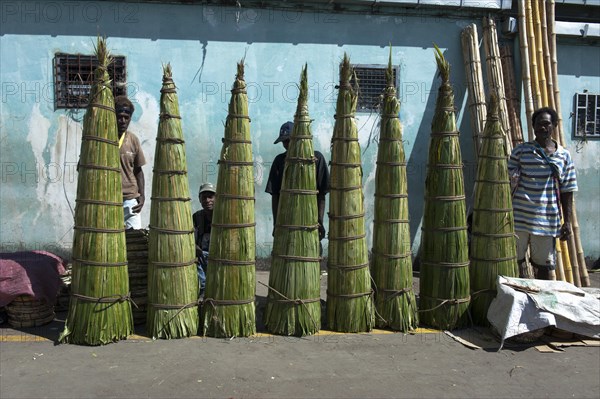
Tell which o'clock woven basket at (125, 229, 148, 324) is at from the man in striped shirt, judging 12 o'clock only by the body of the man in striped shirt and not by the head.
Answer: The woven basket is roughly at 2 o'clock from the man in striped shirt.

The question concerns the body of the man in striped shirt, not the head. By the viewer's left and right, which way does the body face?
facing the viewer

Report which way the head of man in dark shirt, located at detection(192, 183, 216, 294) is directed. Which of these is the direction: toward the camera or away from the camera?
toward the camera

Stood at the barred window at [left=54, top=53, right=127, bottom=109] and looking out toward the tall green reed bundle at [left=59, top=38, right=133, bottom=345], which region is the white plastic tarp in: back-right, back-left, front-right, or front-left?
front-left

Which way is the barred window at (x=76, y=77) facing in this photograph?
toward the camera

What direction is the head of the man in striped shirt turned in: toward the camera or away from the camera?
toward the camera

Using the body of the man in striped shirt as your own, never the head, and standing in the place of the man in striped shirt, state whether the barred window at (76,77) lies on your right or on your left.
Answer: on your right

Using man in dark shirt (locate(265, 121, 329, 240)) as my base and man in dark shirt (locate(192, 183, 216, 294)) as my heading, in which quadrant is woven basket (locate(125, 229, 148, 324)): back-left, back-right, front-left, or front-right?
front-left

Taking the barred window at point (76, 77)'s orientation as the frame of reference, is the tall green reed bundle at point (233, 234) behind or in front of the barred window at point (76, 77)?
in front

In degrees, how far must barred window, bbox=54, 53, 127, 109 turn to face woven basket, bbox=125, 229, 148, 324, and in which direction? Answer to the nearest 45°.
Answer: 0° — it already faces it

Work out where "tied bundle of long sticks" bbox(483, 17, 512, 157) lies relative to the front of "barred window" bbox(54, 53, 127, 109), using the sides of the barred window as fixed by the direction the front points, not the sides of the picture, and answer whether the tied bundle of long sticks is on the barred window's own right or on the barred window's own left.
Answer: on the barred window's own left

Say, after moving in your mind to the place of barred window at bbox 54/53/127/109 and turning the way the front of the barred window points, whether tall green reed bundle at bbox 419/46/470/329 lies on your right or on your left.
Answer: on your left

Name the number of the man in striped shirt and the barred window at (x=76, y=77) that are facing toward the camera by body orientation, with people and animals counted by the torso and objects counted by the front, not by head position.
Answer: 2

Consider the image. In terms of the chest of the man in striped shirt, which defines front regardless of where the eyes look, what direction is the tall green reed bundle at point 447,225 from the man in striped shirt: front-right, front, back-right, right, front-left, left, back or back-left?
front-right

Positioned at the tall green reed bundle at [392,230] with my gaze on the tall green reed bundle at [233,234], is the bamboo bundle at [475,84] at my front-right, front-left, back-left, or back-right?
back-right

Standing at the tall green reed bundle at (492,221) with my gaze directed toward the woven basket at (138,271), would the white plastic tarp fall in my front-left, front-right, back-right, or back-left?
back-left
